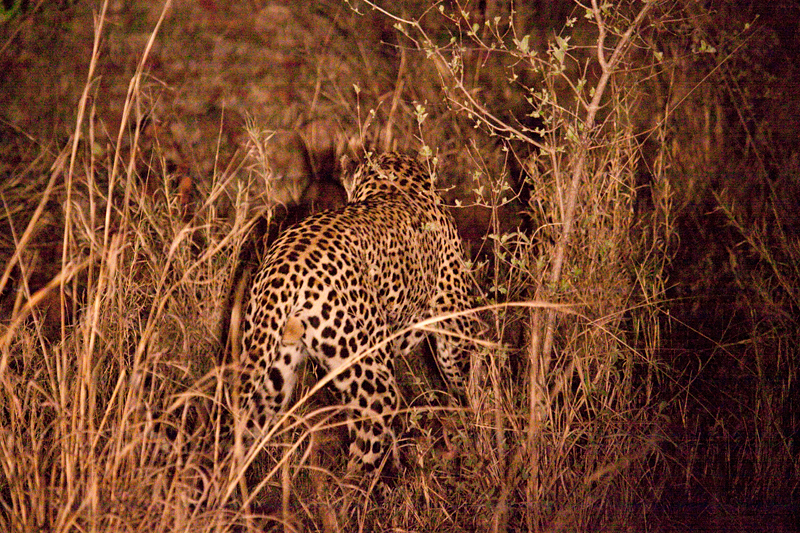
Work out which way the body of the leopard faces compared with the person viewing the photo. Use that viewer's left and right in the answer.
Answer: facing away from the viewer and to the right of the viewer
